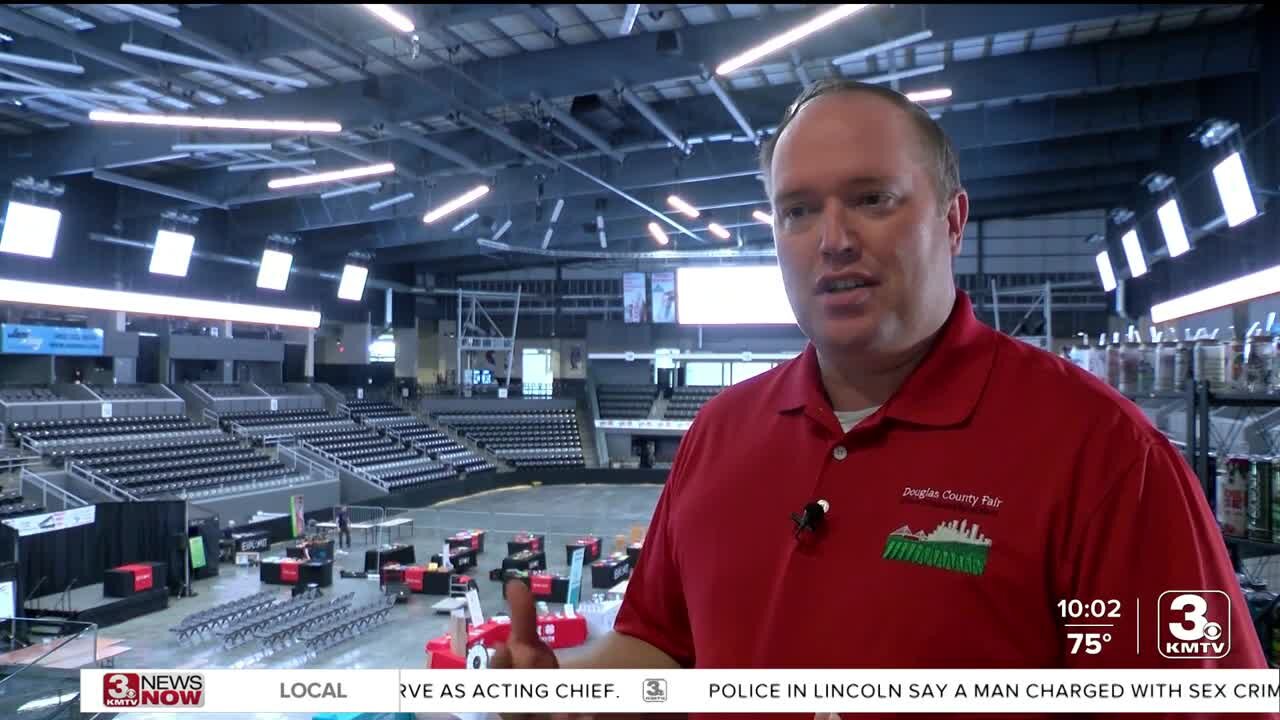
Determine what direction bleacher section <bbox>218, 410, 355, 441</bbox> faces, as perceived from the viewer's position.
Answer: facing the viewer and to the right of the viewer

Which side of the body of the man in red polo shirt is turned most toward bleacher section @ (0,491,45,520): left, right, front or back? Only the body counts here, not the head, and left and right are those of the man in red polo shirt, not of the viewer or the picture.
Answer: right

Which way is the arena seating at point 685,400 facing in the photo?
toward the camera

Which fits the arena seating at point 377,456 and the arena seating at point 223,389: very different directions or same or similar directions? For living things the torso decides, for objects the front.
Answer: same or similar directions

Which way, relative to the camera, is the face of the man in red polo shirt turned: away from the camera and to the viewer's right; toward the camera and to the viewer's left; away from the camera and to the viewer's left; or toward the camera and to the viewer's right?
toward the camera and to the viewer's left

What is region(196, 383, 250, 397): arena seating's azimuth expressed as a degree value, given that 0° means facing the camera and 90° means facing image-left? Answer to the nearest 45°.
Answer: approximately 315°

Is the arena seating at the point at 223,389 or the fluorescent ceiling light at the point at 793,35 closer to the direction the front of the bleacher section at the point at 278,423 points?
the fluorescent ceiling light

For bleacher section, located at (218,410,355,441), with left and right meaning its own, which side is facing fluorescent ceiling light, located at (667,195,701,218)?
front

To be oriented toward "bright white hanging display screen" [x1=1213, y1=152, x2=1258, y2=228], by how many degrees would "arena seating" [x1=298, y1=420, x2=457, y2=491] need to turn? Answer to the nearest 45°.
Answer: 0° — it already faces it

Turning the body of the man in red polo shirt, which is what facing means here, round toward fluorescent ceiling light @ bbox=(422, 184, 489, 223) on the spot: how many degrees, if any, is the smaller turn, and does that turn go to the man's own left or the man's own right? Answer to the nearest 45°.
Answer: approximately 90° to the man's own right

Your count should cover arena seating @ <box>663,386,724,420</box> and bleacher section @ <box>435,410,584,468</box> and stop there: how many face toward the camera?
2

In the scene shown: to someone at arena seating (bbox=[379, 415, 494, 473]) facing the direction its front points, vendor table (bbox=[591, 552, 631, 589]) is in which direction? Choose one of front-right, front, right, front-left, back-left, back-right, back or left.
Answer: front-right

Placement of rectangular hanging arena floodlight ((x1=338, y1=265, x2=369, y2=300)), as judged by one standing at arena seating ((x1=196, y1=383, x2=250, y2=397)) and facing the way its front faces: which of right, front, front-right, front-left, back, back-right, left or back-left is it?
front-left

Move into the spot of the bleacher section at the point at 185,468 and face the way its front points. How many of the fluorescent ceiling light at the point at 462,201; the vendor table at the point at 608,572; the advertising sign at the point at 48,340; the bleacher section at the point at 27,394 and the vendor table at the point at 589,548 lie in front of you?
3
